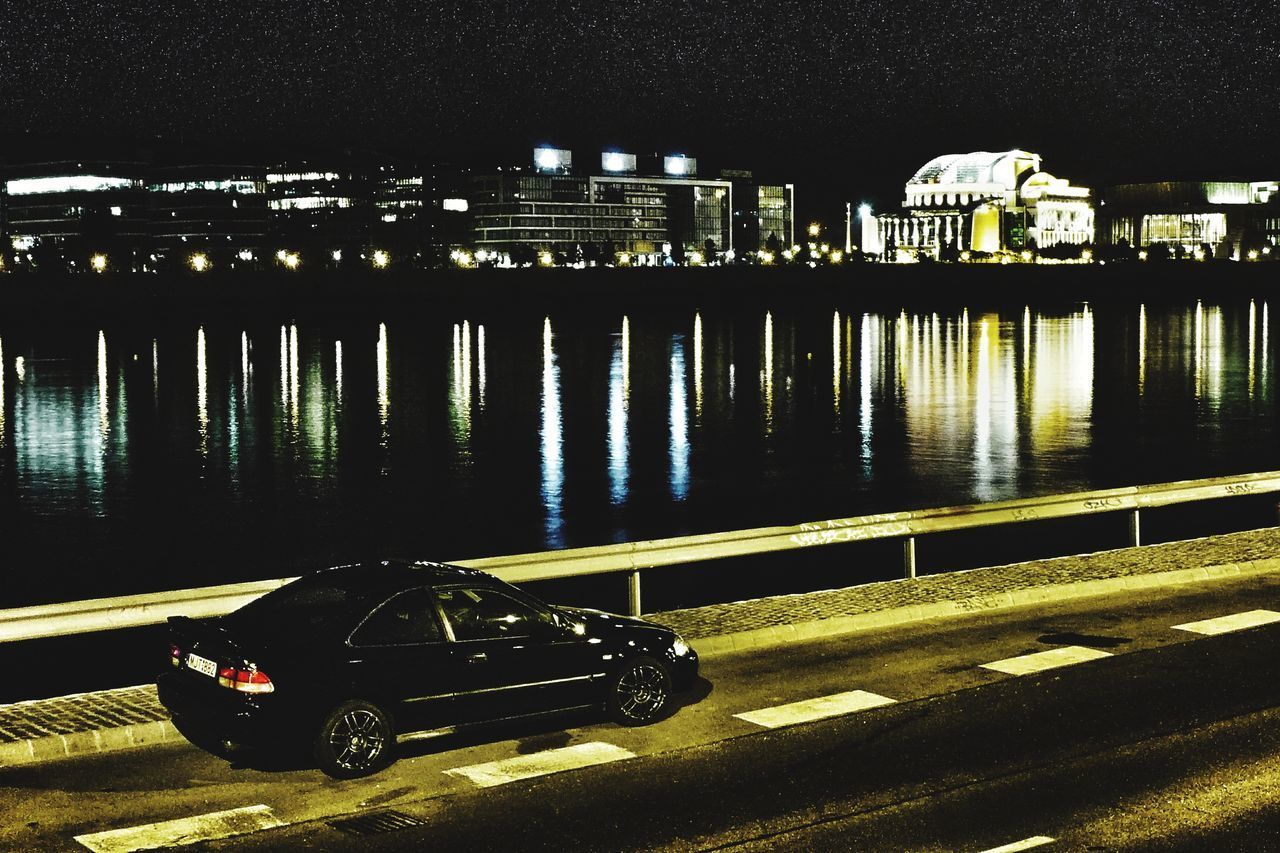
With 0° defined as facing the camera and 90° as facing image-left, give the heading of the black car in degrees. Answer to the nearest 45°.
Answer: approximately 225°
